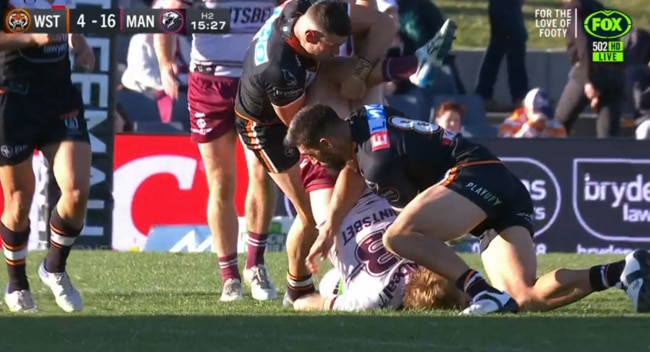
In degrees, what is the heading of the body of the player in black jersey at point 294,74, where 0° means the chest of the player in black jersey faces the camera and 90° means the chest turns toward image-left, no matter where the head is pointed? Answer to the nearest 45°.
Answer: approximately 270°

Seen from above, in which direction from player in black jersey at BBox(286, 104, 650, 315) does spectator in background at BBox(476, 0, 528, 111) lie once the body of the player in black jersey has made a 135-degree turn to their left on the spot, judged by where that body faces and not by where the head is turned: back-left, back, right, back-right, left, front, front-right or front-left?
back-left

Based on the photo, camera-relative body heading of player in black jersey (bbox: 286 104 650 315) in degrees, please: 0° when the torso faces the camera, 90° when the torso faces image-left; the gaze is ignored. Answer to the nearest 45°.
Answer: approximately 90°

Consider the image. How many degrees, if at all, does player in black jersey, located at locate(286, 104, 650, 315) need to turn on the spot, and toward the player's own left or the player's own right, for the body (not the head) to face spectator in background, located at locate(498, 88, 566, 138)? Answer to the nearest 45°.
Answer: approximately 90° to the player's own right

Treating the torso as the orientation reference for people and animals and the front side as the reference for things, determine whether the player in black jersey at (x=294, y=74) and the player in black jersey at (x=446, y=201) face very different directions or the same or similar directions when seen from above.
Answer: very different directions

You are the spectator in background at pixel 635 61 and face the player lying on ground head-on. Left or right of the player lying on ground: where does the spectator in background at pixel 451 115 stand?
right

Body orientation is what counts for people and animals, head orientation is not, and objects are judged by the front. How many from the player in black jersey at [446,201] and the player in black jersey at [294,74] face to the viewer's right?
1

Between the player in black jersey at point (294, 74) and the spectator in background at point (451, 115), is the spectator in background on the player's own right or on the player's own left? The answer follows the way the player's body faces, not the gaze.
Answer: on the player's own left

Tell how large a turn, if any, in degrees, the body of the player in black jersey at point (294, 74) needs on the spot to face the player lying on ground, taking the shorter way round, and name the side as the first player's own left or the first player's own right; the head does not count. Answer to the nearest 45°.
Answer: approximately 45° to the first player's own right

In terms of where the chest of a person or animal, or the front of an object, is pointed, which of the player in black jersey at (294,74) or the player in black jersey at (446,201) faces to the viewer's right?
the player in black jersey at (294,74)
